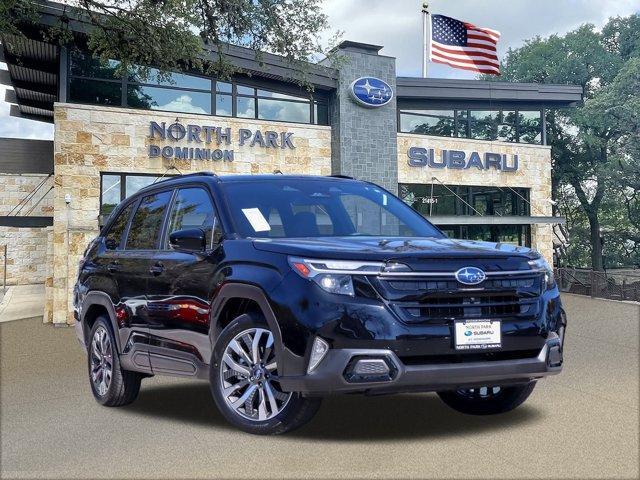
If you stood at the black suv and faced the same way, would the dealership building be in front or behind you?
behind

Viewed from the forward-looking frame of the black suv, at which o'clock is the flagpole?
The flagpole is roughly at 8 o'clock from the black suv.

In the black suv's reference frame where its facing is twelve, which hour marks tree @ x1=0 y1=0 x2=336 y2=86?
The tree is roughly at 7 o'clock from the black suv.

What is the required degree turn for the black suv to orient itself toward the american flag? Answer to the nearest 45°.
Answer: approximately 135° to its left

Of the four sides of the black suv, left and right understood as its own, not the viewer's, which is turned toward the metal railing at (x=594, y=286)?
left

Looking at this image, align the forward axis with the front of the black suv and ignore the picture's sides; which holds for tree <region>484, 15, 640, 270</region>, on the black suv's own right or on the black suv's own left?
on the black suv's own left

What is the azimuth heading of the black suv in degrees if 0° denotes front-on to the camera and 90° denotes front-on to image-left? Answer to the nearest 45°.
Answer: approximately 315°
